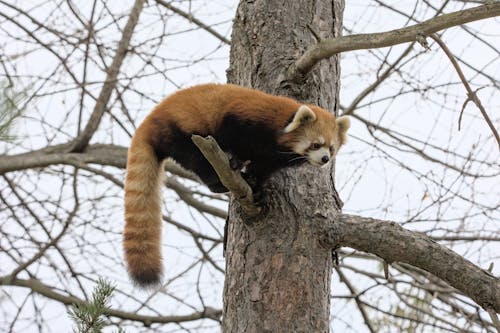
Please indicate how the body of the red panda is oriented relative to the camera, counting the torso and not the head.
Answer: to the viewer's right

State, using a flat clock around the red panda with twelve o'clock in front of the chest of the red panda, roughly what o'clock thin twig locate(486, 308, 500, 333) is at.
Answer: The thin twig is roughly at 1 o'clock from the red panda.

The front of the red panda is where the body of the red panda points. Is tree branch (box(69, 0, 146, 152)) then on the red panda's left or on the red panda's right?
on the red panda's left
